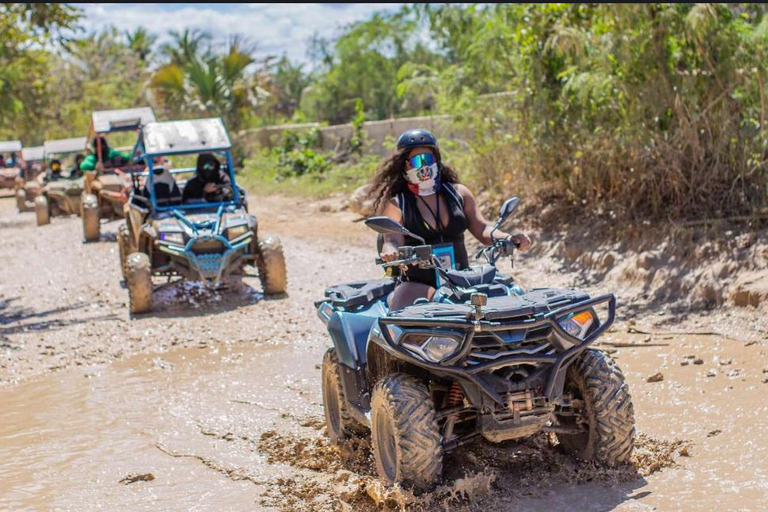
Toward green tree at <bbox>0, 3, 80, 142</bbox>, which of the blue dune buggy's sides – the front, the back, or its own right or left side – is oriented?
back

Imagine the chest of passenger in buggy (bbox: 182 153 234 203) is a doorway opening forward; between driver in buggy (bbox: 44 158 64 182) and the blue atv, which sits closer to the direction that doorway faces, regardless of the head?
the blue atv

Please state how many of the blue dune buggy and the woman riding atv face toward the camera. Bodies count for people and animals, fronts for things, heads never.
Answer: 2

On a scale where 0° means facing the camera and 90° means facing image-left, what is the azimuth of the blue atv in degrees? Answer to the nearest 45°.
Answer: approximately 315°

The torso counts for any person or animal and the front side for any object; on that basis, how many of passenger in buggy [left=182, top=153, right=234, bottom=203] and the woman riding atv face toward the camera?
2

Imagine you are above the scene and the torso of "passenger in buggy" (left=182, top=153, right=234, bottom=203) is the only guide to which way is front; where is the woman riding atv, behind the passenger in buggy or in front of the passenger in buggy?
in front

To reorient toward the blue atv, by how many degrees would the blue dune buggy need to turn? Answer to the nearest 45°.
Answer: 0° — it already faces it

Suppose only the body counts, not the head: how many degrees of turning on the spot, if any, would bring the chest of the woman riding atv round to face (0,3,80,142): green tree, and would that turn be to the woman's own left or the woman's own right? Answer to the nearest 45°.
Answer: approximately 135° to the woman's own right

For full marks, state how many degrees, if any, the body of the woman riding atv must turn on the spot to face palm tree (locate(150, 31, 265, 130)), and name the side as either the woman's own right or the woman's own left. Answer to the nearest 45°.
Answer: approximately 180°

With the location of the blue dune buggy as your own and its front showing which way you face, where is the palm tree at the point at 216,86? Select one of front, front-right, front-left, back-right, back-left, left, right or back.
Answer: back

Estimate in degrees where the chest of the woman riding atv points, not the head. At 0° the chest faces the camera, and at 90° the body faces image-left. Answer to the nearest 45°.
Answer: approximately 0°
